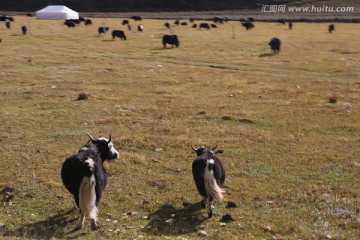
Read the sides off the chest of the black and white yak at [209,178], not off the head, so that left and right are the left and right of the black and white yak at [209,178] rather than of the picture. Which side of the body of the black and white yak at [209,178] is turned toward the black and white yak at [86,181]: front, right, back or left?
left

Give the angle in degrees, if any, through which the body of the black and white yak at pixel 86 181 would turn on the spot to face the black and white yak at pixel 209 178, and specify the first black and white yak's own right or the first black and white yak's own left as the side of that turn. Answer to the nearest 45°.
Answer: approximately 90° to the first black and white yak's own right

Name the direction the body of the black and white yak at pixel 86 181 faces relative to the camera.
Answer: away from the camera
